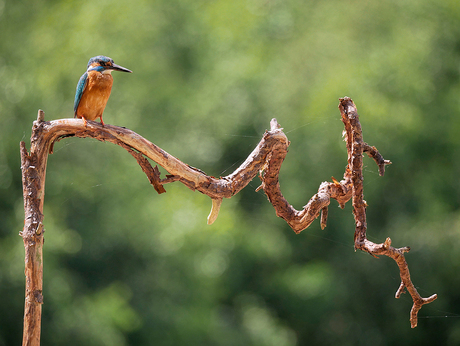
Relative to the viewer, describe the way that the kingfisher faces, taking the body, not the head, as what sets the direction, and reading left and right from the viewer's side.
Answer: facing the viewer and to the right of the viewer
